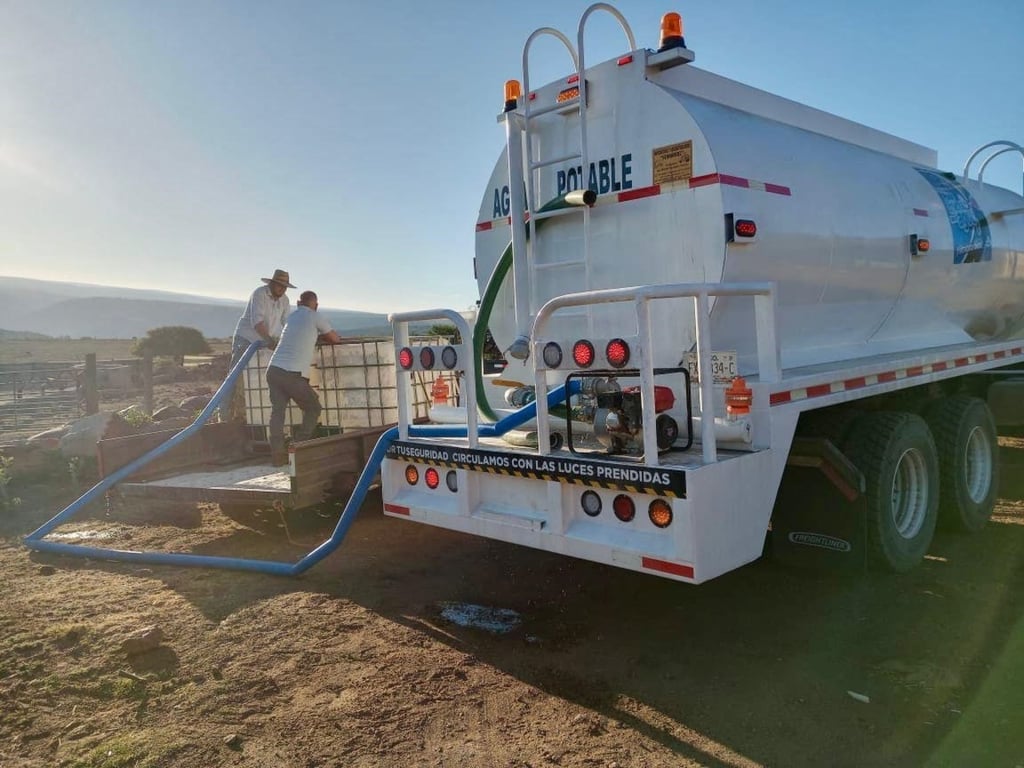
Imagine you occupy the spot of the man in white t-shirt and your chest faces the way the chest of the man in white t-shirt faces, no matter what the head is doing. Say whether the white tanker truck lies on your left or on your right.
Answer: on your right

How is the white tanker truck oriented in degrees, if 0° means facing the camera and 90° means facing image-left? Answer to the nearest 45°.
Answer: approximately 225°

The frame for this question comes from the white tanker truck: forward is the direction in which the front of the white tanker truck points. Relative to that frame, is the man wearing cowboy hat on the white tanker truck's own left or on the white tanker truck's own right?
on the white tanker truck's own left

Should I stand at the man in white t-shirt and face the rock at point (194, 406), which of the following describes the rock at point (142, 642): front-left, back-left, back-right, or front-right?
back-left

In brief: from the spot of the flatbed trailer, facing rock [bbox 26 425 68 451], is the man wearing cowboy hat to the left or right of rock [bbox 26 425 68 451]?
right

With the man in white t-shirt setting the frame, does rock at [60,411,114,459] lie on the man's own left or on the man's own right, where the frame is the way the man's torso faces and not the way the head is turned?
on the man's own left

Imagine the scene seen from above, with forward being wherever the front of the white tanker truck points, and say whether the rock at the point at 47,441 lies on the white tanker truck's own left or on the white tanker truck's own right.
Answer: on the white tanker truck's own left

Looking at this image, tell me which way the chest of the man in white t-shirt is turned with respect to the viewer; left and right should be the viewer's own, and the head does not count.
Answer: facing away from the viewer and to the right of the viewer

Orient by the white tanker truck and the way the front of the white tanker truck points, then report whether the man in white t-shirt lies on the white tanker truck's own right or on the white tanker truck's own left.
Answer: on the white tanker truck's own left

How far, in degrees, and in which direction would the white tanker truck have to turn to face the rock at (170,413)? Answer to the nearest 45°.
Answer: approximately 90° to its left
